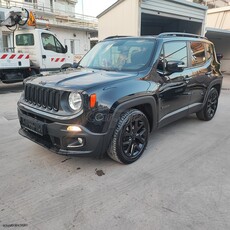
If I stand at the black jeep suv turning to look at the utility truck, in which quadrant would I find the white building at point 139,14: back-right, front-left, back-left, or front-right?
front-right

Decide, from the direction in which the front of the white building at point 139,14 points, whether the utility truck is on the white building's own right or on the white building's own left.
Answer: on the white building's own right

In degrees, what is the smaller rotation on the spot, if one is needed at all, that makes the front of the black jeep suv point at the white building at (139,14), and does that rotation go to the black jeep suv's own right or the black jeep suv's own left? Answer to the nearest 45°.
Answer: approximately 135° to the black jeep suv's own right

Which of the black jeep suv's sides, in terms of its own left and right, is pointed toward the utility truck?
right

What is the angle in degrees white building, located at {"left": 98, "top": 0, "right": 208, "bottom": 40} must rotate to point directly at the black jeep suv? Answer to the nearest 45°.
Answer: approximately 45° to its right

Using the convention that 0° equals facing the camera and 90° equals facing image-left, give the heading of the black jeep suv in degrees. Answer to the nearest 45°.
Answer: approximately 45°

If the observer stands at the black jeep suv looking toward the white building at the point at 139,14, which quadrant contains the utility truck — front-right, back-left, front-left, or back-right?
front-left

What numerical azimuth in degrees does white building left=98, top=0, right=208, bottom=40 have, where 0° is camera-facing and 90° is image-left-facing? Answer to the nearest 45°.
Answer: approximately 315°

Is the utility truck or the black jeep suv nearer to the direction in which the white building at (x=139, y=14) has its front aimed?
the black jeep suv

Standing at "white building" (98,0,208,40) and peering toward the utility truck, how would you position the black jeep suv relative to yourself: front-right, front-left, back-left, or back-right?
front-left
